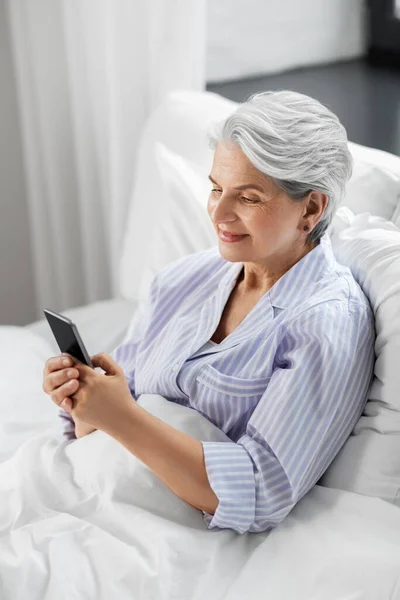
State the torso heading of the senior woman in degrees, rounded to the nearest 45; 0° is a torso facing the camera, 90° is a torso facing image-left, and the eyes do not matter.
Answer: approximately 45°

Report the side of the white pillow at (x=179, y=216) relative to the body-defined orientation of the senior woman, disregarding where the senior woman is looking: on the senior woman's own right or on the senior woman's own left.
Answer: on the senior woman's own right

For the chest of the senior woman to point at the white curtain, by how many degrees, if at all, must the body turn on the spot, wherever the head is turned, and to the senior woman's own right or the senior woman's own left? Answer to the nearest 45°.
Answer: approximately 135° to the senior woman's own right

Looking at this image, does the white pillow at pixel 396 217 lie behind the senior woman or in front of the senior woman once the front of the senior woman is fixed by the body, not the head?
behind
